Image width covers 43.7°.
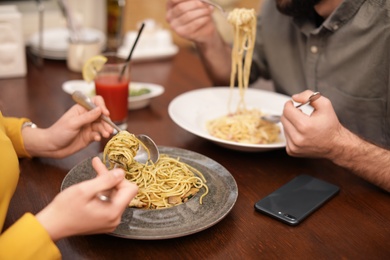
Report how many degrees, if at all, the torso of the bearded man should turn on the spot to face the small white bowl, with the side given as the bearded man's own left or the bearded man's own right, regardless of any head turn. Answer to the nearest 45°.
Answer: approximately 45° to the bearded man's own right

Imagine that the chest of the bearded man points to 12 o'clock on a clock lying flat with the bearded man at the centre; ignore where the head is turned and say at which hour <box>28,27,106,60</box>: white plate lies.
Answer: The white plate is roughly at 2 o'clock from the bearded man.

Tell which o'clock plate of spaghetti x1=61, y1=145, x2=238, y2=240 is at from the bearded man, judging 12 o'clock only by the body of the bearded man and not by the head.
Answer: The plate of spaghetti is roughly at 11 o'clock from the bearded man.

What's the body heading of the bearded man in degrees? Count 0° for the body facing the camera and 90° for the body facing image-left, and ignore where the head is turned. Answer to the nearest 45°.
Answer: approximately 45°

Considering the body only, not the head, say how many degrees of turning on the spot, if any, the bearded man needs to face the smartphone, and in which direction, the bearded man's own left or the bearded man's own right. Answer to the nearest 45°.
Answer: approximately 45° to the bearded man's own left

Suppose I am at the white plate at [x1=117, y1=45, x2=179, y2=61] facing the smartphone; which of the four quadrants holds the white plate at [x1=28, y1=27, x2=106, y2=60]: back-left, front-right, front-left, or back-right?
back-right

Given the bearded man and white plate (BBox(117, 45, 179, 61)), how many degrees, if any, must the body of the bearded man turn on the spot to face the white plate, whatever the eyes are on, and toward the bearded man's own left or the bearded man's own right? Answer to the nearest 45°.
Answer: approximately 90° to the bearded man's own right

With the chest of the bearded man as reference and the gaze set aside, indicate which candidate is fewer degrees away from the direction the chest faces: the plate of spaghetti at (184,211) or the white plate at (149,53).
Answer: the plate of spaghetti
